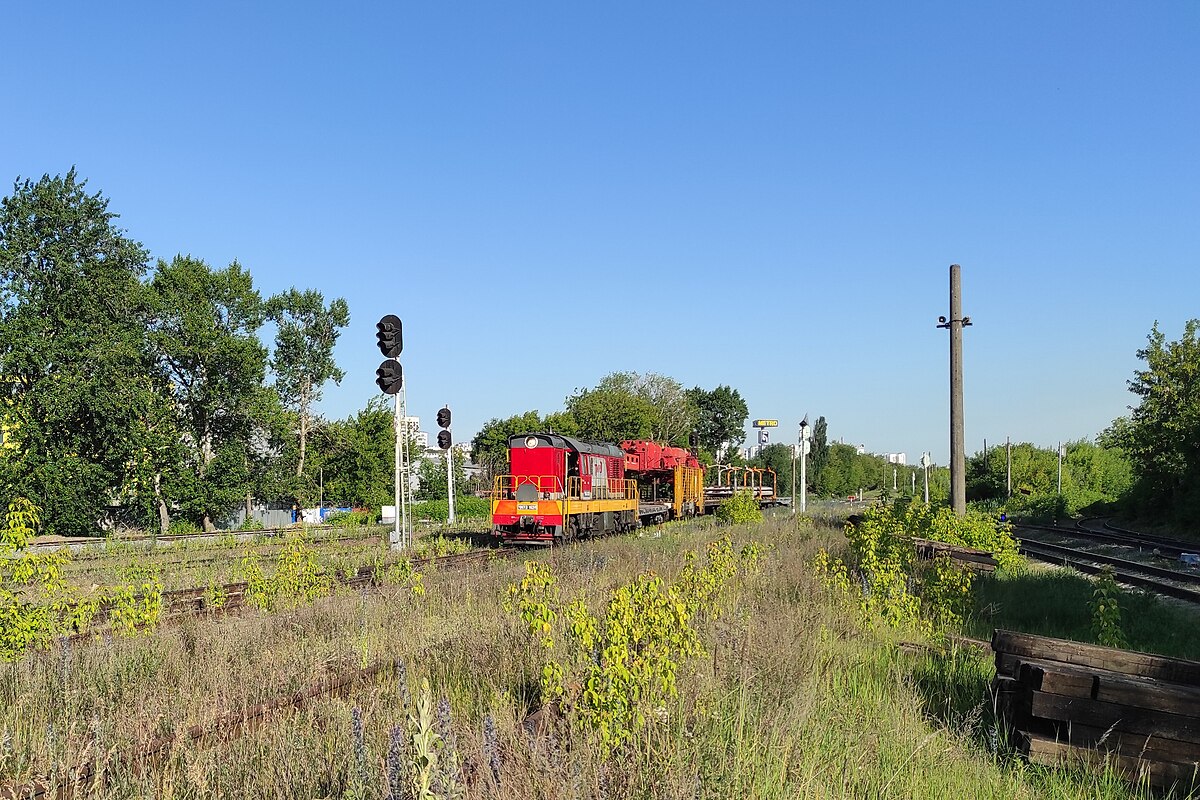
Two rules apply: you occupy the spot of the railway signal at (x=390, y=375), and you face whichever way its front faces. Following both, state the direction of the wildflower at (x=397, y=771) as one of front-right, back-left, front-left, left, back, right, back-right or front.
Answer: front-left

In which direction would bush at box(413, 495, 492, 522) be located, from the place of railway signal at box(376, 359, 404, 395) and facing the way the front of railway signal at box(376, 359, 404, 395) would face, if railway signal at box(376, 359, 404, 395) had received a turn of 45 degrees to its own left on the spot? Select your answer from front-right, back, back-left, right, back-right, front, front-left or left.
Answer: back

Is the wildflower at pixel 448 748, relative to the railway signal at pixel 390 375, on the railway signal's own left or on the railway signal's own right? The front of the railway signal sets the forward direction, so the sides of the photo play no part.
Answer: on the railway signal's own left

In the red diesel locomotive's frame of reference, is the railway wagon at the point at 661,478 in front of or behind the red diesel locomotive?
behind

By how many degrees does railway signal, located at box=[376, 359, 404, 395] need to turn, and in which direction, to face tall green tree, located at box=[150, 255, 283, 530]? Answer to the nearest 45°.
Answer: approximately 135° to its right

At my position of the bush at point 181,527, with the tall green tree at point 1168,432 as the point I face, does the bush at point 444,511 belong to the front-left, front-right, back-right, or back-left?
front-left

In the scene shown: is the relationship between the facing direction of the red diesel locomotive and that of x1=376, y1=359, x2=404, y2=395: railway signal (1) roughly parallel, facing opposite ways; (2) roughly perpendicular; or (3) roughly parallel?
roughly parallel

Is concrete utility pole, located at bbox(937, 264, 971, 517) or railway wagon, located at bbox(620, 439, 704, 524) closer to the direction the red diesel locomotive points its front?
the concrete utility pole

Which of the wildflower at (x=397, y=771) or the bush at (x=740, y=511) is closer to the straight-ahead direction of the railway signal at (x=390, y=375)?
the wildflower

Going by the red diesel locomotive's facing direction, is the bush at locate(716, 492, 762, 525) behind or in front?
behind

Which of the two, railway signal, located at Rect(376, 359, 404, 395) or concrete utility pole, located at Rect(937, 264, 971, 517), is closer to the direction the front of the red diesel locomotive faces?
the railway signal

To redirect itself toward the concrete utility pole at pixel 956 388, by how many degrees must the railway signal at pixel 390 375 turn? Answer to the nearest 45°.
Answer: approximately 135° to its left

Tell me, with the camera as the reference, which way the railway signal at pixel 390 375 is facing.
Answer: facing the viewer and to the left of the viewer

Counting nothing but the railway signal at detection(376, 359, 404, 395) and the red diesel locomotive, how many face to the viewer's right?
0
